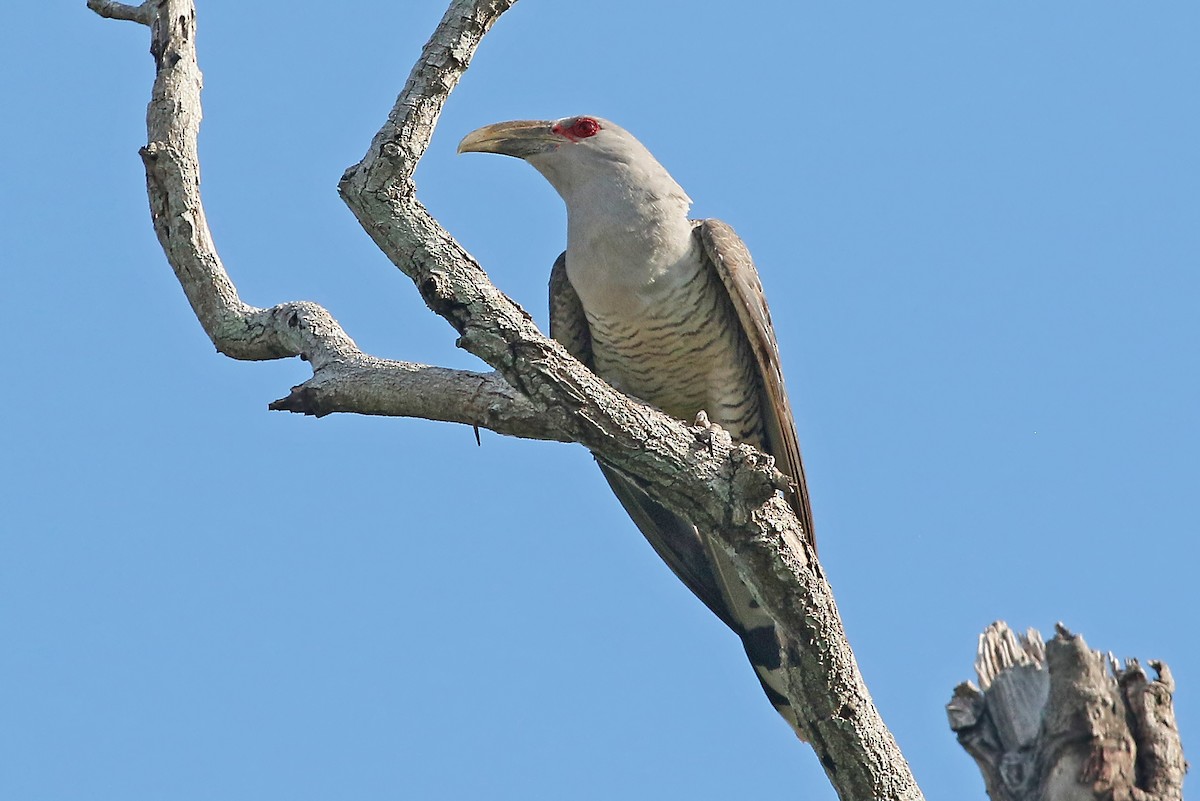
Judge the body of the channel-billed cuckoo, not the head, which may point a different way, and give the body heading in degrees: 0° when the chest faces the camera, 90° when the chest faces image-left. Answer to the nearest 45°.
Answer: approximately 45°

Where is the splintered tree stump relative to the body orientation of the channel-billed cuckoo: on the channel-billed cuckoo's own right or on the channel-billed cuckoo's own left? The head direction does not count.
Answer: on the channel-billed cuckoo's own left
